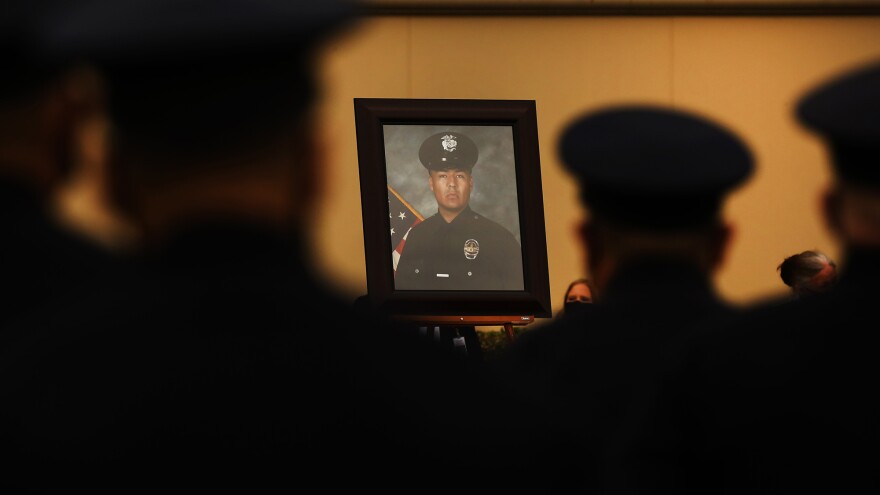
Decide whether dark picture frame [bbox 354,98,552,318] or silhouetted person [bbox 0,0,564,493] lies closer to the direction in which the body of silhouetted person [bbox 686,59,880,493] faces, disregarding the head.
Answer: the dark picture frame

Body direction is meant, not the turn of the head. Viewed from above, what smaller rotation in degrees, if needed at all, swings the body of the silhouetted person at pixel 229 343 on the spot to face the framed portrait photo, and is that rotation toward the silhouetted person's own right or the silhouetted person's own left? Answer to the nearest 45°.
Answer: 0° — they already face it

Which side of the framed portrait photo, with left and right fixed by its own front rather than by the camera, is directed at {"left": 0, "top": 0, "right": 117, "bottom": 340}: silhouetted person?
front

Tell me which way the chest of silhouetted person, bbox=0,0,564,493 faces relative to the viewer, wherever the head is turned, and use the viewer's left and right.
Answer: facing away from the viewer

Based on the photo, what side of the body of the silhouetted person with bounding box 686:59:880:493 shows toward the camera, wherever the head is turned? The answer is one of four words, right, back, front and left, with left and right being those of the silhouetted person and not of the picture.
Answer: back

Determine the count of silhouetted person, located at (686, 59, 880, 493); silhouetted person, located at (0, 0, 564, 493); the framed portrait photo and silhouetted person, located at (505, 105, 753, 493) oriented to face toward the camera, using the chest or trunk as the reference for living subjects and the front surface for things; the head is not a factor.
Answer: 1

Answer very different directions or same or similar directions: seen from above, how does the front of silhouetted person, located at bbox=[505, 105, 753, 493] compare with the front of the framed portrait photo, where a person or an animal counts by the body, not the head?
very different directions

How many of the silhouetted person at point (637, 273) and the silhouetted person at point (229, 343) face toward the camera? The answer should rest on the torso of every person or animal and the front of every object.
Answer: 0

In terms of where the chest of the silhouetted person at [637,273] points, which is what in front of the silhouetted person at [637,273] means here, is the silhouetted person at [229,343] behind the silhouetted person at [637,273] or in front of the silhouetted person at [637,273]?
behind

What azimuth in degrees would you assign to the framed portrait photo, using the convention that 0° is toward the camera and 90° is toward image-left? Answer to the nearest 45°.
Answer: approximately 0°

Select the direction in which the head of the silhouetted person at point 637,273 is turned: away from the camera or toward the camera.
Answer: away from the camera

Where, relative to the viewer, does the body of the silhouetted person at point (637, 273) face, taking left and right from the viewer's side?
facing away from the viewer

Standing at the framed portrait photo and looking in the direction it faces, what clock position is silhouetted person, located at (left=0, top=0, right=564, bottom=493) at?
The silhouetted person is roughly at 12 o'clock from the framed portrait photo.

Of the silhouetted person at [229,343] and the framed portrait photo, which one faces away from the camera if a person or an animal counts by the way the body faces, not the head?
the silhouetted person

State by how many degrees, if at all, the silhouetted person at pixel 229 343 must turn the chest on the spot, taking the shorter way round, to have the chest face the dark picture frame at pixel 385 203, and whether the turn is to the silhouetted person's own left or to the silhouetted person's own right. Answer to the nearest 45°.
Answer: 0° — they already face it

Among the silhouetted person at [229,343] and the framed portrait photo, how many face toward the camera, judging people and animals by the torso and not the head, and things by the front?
1
